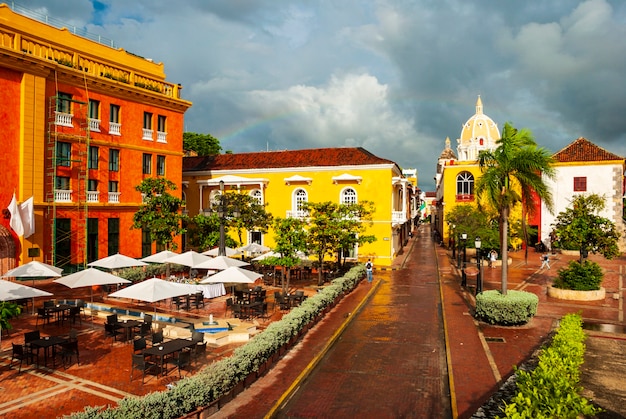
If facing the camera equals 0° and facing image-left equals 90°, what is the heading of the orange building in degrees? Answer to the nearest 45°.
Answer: approximately 315°

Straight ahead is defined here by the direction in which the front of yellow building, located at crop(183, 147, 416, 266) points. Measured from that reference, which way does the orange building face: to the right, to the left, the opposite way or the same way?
to the left

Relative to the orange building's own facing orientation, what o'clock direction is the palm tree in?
The palm tree is roughly at 12 o'clock from the orange building.

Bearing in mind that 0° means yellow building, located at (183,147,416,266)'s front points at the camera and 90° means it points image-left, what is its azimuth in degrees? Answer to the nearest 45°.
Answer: approximately 0°
